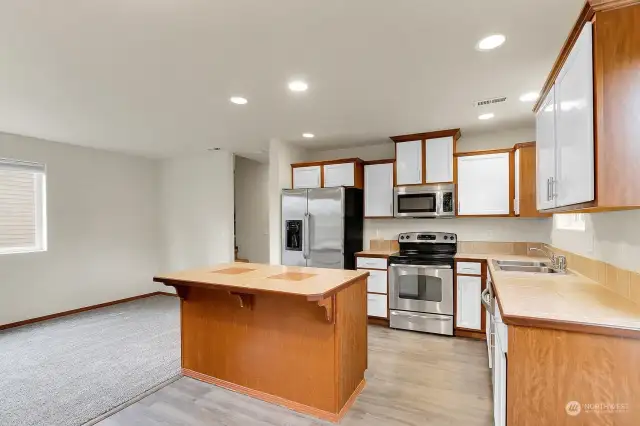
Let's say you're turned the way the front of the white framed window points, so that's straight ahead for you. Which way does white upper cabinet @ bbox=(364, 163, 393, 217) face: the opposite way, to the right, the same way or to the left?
to the right

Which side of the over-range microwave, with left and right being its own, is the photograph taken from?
front

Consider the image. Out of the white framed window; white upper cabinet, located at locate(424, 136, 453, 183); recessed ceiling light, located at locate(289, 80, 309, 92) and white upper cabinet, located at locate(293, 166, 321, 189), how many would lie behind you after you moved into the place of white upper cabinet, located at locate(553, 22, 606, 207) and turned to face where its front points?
0

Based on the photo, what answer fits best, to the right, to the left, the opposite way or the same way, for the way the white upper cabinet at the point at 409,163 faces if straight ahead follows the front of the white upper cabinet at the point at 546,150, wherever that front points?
to the left

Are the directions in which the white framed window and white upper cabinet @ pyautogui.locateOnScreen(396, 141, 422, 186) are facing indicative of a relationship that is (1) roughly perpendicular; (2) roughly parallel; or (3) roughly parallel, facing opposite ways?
roughly perpendicular

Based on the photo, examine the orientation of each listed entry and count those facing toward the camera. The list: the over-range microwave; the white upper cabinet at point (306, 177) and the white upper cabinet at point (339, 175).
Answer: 3

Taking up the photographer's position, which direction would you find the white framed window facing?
facing the viewer and to the right of the viewer

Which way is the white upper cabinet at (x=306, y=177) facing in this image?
toward the camera

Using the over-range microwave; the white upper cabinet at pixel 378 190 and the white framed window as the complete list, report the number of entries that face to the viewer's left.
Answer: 0

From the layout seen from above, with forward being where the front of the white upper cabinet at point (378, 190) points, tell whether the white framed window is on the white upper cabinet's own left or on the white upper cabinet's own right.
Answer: on the white upper cabinet's own right

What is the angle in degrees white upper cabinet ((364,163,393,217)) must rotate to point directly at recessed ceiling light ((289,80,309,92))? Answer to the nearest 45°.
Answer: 0° — it already faces it

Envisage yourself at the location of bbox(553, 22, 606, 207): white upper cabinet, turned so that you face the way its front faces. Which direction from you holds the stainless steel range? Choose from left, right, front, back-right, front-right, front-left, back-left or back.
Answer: front-right

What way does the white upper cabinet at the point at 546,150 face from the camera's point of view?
to the viewer's left

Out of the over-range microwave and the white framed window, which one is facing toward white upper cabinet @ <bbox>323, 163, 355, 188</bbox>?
the white framed window

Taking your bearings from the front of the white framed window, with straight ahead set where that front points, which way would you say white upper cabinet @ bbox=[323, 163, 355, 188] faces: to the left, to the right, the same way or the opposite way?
to the right

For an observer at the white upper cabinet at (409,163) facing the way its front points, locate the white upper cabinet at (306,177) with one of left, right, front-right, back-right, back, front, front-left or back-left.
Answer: right

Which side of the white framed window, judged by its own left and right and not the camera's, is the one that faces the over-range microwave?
front

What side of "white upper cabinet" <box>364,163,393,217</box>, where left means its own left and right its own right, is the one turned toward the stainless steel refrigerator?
right

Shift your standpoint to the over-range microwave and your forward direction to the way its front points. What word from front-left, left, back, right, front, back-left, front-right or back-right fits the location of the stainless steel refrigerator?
right

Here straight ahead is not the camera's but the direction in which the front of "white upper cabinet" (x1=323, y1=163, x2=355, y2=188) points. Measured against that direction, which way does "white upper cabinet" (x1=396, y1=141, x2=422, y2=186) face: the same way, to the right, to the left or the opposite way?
the same way

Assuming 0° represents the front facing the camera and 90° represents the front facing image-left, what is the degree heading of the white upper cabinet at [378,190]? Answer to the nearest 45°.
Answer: approximately 0°
